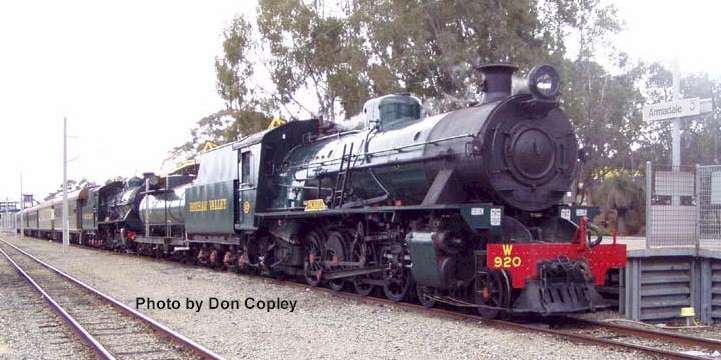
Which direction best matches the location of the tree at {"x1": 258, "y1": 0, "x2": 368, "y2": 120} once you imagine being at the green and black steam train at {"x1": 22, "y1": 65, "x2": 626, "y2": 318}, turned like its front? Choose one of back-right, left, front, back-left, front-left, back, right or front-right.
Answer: back-left

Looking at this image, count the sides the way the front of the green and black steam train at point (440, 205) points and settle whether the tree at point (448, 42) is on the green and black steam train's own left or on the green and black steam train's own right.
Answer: on the green and black steam train's own left

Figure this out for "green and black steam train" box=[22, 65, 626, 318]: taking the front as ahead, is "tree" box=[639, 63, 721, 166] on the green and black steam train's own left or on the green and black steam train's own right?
on the green and black steam train's own left

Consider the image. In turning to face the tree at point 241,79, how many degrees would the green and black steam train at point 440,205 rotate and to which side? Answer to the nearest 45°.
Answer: approximately 135° to its left

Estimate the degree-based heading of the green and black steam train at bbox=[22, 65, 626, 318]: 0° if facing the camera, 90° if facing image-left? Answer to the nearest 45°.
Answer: approximately 315°

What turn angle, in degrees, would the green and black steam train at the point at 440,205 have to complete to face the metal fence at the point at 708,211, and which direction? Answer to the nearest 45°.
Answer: approximately 45° to its left

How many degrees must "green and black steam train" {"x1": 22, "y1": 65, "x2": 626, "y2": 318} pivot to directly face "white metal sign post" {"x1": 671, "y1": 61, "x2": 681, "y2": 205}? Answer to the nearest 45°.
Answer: approximately 90° to its left
